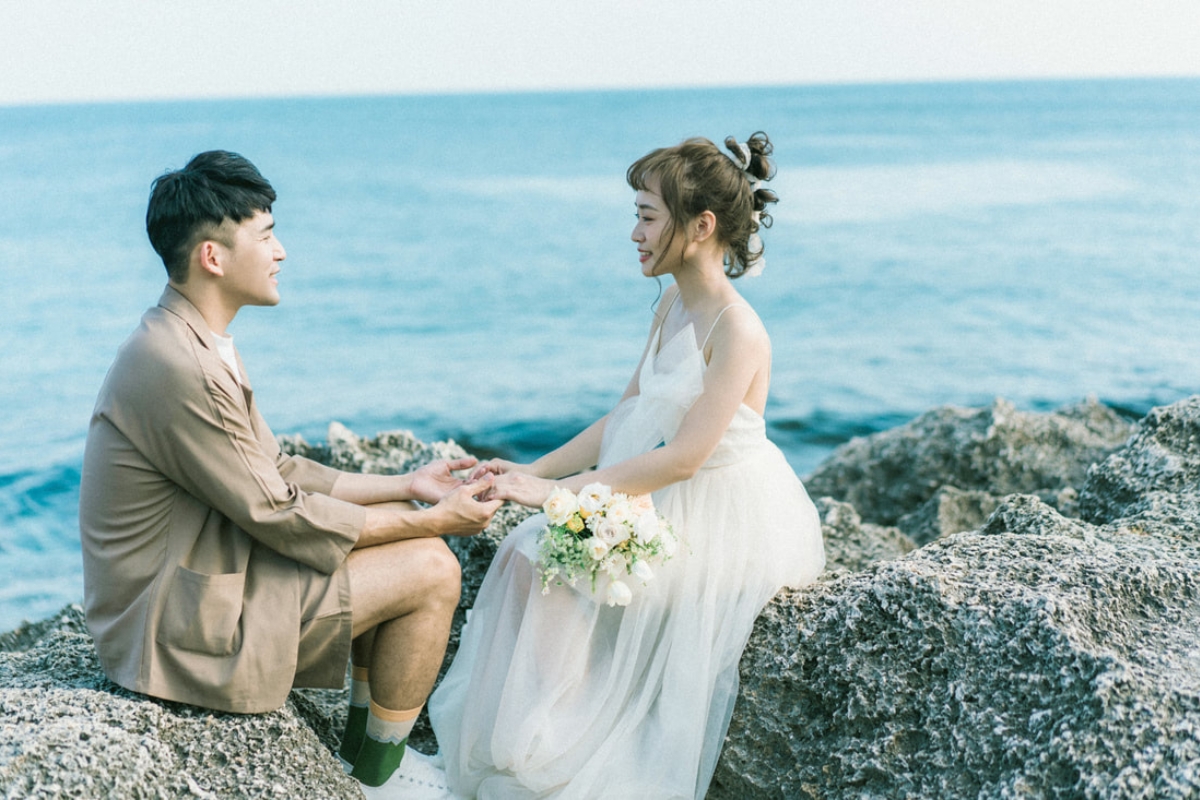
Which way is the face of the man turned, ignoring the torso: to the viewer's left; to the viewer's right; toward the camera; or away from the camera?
to the viewer's right

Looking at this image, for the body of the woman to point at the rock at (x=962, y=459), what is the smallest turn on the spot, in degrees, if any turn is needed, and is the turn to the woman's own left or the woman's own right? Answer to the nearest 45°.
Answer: approximately 135° to the woman's own right

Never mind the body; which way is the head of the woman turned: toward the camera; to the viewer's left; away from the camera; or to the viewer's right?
to the viewer's left

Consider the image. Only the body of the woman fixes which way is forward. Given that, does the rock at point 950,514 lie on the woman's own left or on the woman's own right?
on the woman's own right

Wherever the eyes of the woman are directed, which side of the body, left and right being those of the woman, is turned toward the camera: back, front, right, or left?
left

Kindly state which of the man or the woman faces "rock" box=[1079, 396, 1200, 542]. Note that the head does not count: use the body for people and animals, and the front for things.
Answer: the man

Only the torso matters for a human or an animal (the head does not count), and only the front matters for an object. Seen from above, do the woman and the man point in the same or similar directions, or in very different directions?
very different directions

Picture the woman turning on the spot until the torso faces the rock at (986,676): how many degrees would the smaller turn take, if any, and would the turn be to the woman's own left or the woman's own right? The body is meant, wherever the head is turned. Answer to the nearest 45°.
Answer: approximately 135° to the woman's own left

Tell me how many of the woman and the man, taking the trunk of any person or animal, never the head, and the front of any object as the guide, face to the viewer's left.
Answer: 1

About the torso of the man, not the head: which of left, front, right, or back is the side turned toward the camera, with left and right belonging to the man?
right

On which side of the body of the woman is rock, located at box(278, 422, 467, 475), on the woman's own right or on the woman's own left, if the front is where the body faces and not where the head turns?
on the woman's own right

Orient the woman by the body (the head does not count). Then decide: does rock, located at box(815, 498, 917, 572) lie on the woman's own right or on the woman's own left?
on the woman's own right
